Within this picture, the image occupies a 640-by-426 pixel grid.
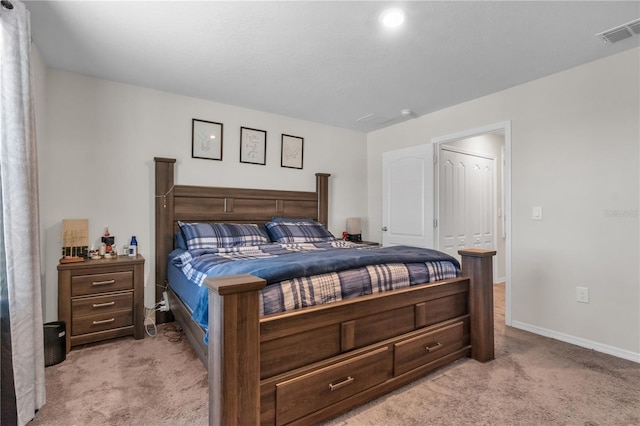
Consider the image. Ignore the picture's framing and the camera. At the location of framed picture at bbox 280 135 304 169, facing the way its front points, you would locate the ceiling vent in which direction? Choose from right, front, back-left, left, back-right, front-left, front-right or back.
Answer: front

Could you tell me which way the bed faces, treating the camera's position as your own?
facing the viewer and to the right of the viewer

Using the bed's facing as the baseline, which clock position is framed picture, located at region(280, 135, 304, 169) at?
The framed picture is roughly at 7 o'clock from the bed.

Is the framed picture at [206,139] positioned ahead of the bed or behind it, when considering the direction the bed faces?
behind

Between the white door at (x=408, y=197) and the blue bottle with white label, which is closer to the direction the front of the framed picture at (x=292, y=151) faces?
the white door

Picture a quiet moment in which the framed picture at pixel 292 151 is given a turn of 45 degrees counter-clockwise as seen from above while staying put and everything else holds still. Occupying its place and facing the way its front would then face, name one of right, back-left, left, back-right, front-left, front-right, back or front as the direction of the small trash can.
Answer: back-right

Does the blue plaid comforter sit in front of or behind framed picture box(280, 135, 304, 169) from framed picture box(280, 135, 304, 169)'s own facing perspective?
in front

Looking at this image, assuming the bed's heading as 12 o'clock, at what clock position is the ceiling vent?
The ceiling vent is roughly at 10 o'clock from the bed.

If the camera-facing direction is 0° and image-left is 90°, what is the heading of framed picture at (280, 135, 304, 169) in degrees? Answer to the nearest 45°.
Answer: approximately 315°

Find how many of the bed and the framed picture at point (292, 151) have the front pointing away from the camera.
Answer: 0
